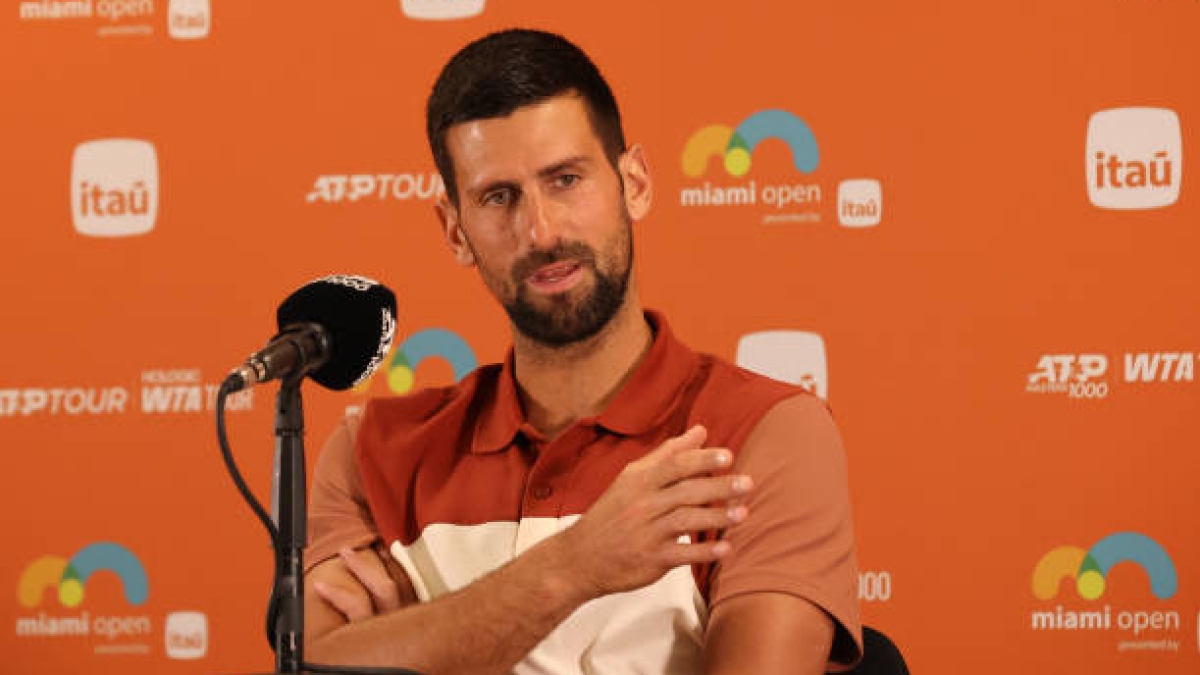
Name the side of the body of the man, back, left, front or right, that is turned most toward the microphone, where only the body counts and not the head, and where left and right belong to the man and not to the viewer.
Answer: front

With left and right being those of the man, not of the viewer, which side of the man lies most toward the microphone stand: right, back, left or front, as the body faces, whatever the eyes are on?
front

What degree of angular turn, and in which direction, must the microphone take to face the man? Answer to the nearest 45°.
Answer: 0° — it already faces them

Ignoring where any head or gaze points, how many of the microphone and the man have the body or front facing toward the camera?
1

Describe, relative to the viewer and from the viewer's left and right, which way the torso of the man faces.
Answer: facing the viewer

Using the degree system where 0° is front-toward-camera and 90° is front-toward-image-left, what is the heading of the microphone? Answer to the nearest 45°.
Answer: approximately 225°
